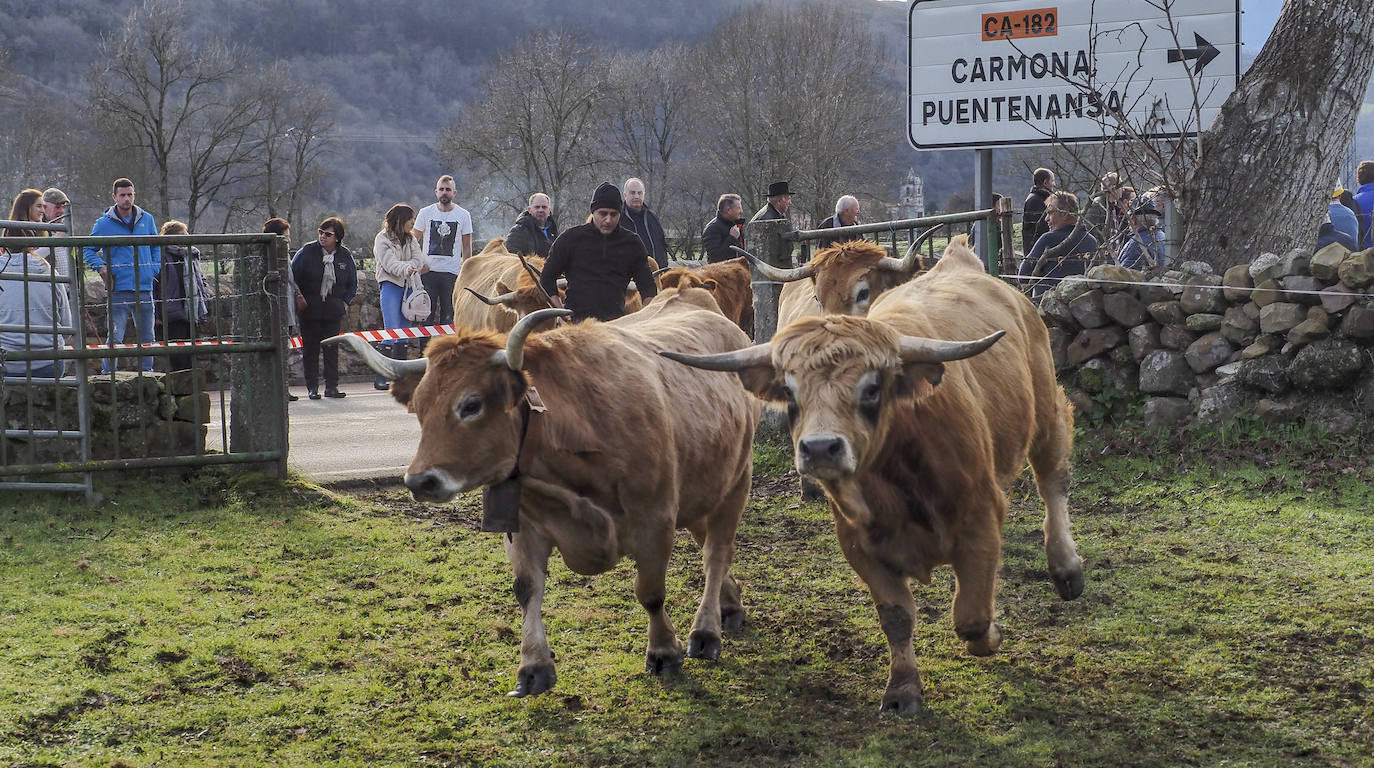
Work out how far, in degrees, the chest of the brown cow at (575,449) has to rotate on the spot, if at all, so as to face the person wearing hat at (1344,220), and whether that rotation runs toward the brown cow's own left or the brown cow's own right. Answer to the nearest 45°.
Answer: approximately 180°

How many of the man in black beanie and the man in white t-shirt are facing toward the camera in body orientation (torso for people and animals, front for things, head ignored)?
2

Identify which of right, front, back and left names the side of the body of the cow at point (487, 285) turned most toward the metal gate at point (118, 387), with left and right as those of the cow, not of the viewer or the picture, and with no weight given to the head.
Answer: right

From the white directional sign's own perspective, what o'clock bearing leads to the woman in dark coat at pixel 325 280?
The woman in dark coat is roughly at 3 o'clock from the white directional sign.

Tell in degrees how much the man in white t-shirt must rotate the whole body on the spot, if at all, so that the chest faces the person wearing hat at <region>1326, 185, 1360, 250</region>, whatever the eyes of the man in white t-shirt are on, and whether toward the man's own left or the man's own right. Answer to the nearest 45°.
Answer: approximately 45° to the man's own left

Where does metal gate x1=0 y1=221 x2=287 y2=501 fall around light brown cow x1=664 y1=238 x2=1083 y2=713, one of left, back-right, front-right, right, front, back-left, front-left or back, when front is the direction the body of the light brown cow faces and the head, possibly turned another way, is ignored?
right

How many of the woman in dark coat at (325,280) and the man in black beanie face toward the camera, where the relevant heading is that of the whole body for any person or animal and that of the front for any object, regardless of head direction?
2

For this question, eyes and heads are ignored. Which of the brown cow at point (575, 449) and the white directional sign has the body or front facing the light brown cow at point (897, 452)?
the white directional sign

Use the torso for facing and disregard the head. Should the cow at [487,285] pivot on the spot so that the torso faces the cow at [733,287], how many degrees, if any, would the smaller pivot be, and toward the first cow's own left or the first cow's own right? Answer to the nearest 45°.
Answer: approximately 45° to the first cow's own left

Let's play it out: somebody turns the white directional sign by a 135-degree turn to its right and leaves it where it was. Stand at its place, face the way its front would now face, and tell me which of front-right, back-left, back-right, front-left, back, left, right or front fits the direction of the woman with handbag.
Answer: front-left
